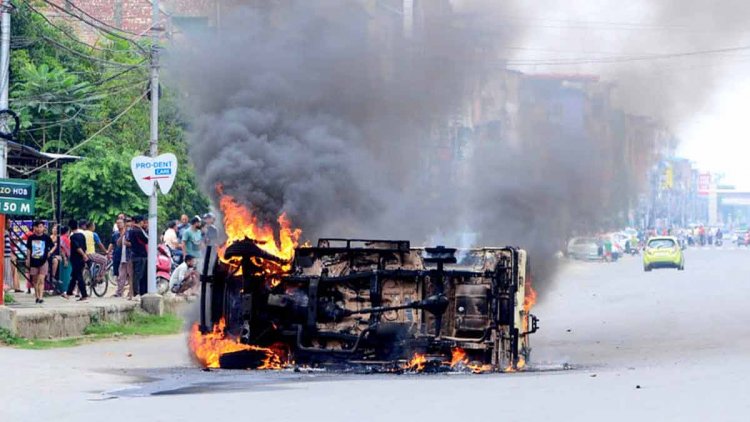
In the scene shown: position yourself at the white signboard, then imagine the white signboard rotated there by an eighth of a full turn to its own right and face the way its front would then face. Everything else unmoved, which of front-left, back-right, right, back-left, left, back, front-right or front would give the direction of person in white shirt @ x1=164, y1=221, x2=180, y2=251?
back-right

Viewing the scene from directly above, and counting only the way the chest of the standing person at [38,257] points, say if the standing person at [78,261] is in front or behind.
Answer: behind

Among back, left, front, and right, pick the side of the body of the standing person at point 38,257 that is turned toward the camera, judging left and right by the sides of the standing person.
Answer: front

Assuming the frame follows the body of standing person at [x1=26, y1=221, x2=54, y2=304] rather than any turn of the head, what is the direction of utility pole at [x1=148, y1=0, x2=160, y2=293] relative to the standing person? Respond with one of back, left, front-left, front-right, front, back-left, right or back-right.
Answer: back-left

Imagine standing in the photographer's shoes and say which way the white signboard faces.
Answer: facing the viewer

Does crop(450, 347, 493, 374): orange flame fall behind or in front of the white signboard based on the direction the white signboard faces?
in front
